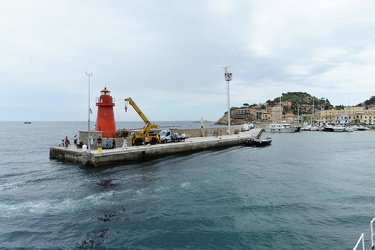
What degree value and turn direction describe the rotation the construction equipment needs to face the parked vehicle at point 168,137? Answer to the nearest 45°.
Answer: approximately 135° to its right

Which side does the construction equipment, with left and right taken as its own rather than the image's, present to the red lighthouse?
front

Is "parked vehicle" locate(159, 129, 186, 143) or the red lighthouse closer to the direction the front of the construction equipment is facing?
the red lighthouse

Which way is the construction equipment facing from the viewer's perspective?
to the viewer's left
